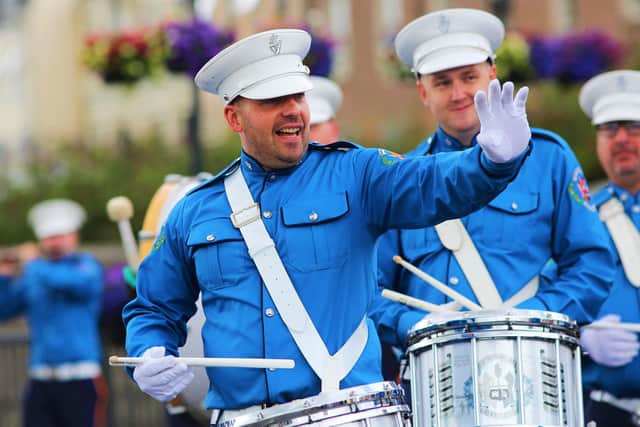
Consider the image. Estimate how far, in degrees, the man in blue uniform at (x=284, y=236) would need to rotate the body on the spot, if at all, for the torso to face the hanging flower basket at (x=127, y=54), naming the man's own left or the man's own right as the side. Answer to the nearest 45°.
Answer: approximately 180°

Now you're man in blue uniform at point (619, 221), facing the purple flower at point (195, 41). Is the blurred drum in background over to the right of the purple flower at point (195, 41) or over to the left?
left

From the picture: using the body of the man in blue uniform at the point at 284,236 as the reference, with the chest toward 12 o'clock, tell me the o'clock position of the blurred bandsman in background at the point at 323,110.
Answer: The blurred bandsman in background is roughly at 6 o'clock from the man in blue uniform.

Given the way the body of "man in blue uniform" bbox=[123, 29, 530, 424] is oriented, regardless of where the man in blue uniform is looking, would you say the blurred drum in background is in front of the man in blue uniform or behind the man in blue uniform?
behind

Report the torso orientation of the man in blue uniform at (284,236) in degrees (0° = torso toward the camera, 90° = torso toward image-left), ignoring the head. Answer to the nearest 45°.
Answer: approximately 0°
